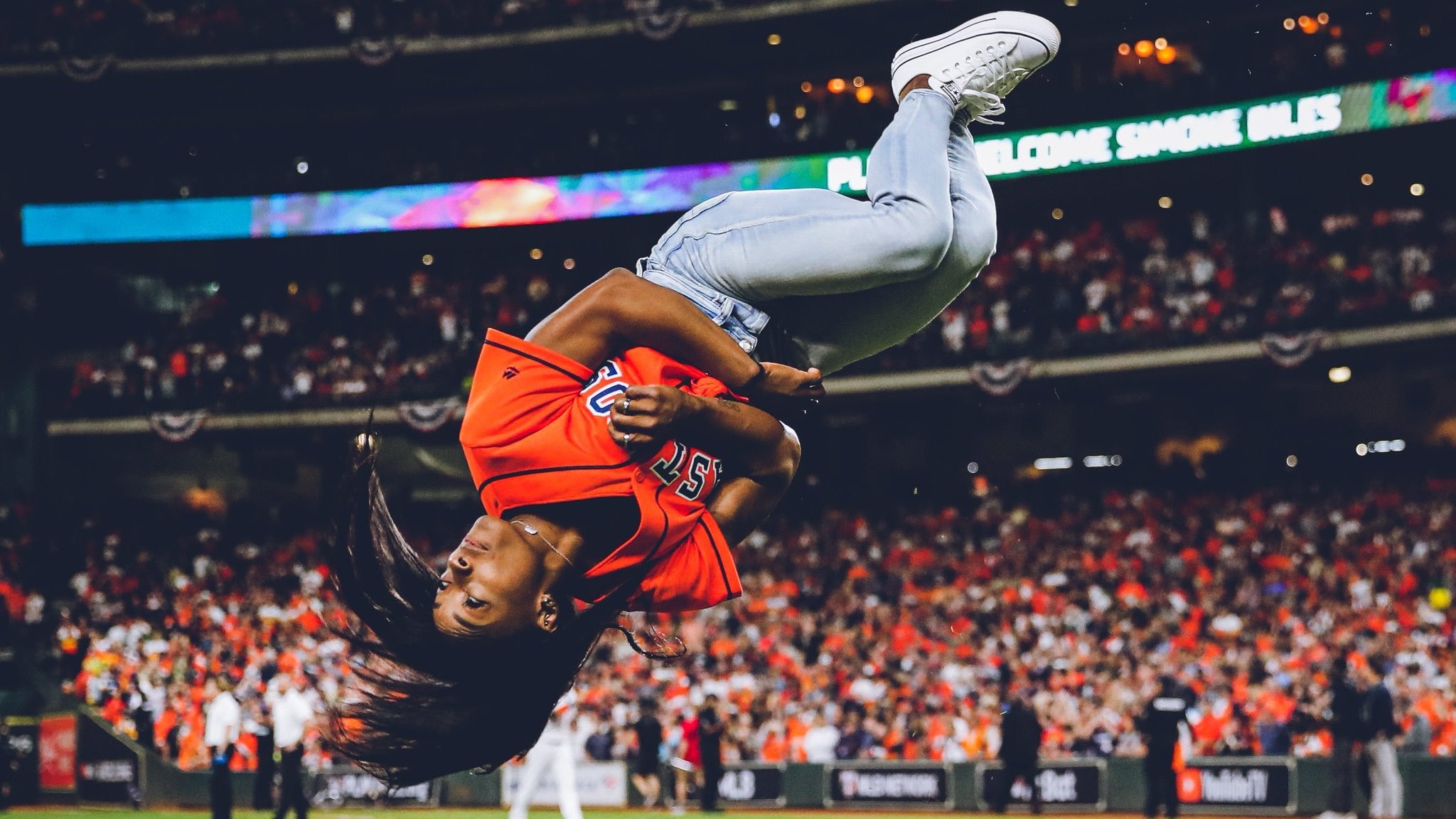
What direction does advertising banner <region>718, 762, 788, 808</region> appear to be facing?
toward the camera

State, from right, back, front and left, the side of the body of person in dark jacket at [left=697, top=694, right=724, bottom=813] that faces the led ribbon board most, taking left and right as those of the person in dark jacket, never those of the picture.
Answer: back

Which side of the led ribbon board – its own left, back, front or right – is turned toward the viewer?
front

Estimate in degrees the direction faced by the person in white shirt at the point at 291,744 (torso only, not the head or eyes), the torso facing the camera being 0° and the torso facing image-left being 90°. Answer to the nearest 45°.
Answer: approximately 0°

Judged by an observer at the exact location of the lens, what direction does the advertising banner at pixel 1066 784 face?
facing the viewer

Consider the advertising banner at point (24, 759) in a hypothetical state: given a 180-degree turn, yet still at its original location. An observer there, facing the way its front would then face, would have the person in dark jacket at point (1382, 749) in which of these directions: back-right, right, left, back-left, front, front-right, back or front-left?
back-right

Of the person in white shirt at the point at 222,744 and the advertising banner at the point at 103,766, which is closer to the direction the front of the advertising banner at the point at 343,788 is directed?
the person in white shirt

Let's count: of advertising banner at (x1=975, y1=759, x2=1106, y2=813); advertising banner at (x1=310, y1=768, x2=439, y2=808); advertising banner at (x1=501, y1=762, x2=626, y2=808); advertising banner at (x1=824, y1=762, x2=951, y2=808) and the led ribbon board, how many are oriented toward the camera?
5
